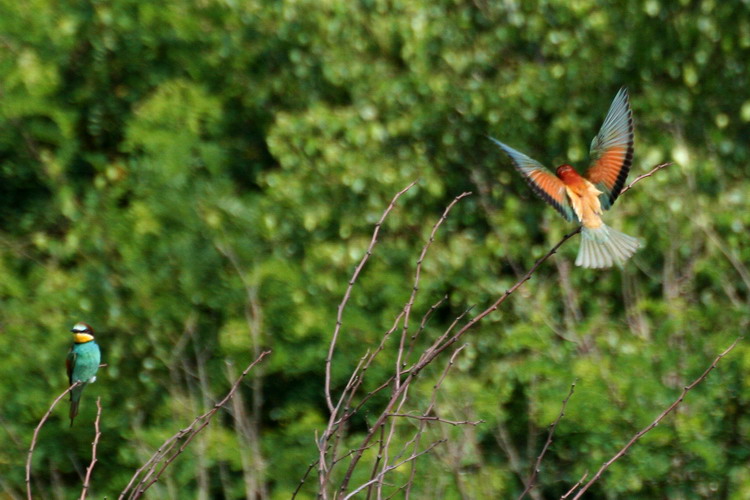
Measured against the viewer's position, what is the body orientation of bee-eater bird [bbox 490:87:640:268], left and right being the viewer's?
facing away from the viewer and to the left of the viewer
